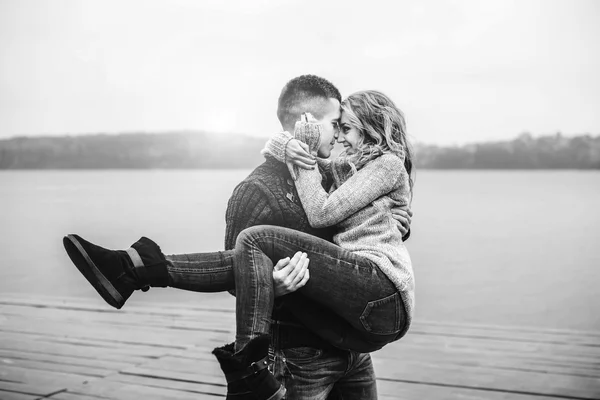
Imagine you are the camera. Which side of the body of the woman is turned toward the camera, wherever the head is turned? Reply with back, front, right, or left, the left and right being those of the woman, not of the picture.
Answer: left

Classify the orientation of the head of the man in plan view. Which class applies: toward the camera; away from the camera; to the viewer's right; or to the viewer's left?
to the viewer's right
